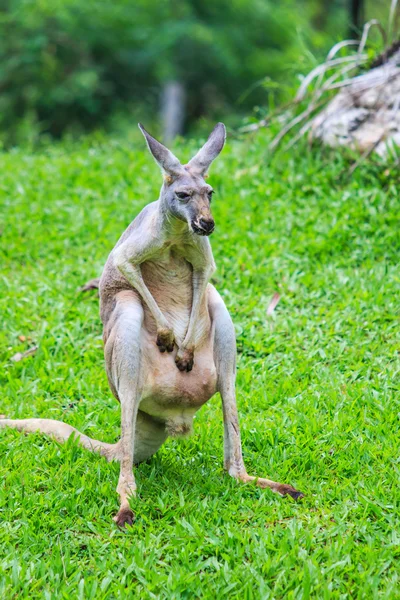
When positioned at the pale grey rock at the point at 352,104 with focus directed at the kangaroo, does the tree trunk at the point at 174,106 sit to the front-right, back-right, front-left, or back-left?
back-right

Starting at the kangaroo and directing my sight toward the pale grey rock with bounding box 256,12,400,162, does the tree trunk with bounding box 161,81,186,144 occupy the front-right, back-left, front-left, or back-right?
front-left

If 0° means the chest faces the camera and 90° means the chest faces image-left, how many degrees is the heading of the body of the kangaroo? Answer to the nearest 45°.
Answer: approximately 315°

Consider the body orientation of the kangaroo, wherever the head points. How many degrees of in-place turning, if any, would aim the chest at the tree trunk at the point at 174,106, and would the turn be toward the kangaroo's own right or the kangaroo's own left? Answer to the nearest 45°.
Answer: approximately 135° to the kangaroo's own left

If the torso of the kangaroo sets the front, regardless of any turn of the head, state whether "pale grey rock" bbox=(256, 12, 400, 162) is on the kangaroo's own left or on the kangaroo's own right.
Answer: on the kangaroo's own left

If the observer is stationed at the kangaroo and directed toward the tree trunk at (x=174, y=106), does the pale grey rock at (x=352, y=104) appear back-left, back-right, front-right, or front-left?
front-right
